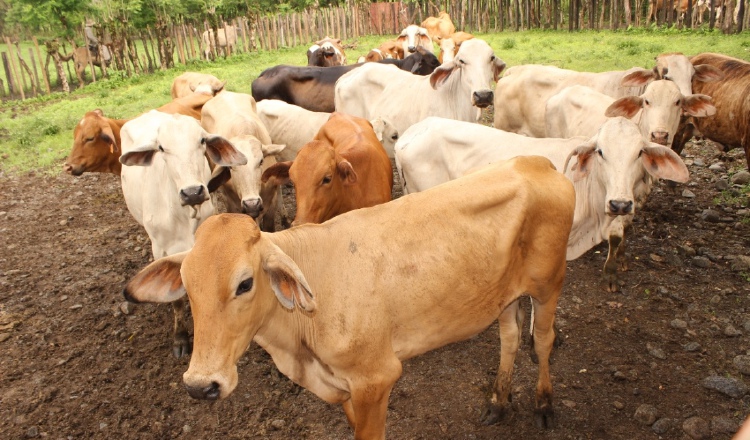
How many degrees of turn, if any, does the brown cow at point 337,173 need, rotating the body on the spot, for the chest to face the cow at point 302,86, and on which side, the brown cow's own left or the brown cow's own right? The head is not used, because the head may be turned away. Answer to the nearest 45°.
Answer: approximately 135° to the brown cow's own right

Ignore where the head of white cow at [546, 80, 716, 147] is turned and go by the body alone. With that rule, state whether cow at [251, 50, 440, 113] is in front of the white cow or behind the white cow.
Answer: behind

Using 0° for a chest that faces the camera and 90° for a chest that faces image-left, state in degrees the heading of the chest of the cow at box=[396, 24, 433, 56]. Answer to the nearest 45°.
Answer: approximately 0°

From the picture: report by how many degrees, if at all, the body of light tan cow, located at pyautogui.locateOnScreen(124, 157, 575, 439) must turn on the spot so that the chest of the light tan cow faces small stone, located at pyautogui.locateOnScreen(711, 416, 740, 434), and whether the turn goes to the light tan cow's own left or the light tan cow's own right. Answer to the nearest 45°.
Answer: approximately 135° to the light tan cow's own left

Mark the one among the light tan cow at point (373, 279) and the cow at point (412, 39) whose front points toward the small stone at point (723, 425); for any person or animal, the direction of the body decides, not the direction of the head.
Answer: the cow

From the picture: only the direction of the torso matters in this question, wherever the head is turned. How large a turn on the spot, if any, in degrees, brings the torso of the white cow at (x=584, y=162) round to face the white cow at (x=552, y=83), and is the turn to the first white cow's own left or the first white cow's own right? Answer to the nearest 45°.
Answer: approximately 135° to the first white cow's own left

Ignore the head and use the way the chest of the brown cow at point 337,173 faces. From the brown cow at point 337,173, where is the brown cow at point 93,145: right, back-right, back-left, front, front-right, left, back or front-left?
right

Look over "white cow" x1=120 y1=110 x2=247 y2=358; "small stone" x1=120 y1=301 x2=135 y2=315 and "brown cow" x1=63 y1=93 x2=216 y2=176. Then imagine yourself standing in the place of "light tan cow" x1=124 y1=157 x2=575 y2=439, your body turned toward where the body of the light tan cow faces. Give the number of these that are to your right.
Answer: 3

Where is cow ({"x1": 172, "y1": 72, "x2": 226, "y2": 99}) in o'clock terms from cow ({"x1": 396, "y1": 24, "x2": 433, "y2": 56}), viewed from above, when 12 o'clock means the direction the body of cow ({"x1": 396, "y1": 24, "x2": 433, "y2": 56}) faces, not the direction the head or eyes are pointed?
cow ({"x1": 172, "y1": 72, "x2": 226, "y2": 99}) is roughly at 1 o'clock from cow ({"x1": 396, "y1": 24, "x2": 433, "y2": 56}).

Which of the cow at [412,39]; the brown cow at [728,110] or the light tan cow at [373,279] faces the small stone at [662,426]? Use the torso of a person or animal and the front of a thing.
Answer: the cow

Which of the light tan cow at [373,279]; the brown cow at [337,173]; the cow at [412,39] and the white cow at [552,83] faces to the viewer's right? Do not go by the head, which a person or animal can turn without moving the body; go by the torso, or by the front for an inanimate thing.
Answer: the white cow

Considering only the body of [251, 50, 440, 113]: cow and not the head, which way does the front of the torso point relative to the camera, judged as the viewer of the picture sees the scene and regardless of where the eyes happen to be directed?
to the viewer's right

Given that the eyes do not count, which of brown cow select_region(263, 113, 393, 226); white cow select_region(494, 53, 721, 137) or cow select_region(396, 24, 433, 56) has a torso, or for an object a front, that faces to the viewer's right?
the white cow

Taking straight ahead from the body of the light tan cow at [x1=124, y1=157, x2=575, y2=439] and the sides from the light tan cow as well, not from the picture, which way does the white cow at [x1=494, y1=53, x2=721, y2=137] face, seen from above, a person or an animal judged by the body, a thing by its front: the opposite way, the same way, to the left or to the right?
to the left
